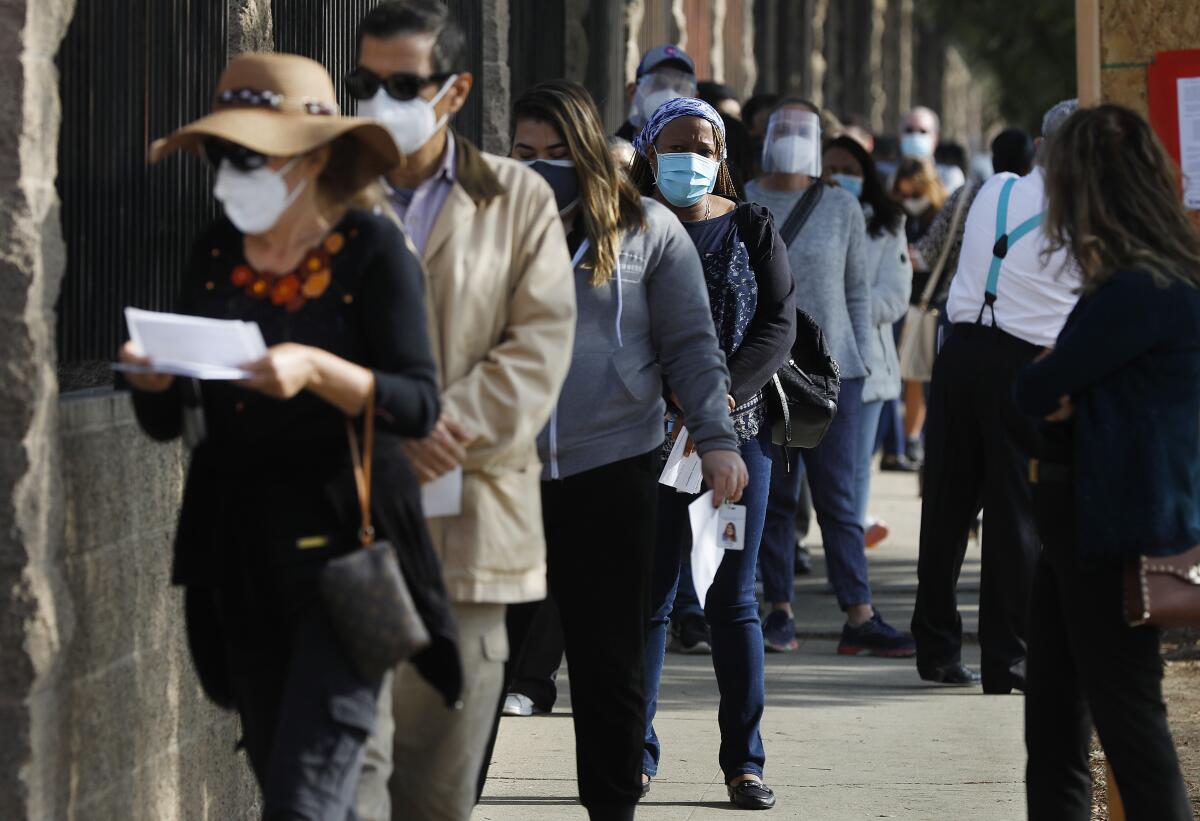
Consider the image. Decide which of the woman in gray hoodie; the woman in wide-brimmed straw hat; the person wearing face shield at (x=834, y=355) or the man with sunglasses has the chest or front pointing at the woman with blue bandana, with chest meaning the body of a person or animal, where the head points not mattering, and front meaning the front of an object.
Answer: the person wearing face shield

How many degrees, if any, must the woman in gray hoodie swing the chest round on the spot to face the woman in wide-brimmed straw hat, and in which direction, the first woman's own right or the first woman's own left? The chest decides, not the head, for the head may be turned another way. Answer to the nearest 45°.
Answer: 0° — they already face them

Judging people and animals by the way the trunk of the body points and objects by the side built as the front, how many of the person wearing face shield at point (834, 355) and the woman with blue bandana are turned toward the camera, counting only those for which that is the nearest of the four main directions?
2

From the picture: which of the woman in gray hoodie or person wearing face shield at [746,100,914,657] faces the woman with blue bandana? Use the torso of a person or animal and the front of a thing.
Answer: the person wearing face shield

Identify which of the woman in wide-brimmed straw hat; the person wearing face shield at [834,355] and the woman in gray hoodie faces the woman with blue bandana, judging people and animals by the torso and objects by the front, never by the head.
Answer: the person wearing face shield

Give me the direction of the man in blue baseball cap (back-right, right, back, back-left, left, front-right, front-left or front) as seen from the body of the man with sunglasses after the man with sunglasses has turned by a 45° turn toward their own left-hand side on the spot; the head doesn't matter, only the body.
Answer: back

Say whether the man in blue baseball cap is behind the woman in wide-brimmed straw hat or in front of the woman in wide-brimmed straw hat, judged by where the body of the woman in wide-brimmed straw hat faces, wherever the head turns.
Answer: behind

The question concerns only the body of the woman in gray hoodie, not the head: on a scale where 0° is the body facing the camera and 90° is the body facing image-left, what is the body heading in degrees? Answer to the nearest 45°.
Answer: approximately 45°
